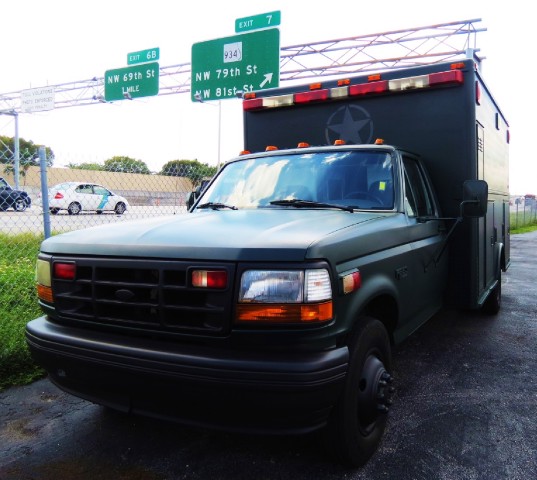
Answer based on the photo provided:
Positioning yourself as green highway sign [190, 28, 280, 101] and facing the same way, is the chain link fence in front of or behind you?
in front

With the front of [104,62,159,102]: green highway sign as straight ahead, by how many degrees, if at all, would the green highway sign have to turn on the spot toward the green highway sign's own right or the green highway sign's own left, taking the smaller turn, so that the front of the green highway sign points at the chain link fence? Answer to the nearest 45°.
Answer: approximately 45° to the green highway sign's own left

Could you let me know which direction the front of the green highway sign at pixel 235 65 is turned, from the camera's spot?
facing the viewer and to the left of the viewer

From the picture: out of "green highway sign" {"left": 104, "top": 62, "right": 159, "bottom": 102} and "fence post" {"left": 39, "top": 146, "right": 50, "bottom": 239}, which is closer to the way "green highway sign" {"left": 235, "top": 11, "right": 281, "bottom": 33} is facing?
the fence post

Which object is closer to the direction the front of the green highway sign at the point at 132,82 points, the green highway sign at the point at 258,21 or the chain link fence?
the chain link fence

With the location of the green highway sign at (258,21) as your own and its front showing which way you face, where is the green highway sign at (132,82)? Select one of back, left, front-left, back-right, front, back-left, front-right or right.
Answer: right

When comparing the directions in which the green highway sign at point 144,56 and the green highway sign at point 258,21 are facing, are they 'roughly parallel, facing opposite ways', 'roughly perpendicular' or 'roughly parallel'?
roughly parallel

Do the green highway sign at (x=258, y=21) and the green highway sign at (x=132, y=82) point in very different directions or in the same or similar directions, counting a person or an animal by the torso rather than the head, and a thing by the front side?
same or similar directions

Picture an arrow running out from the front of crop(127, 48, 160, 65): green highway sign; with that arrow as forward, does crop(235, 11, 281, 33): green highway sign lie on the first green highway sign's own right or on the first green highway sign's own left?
on the first green highway sign's own left

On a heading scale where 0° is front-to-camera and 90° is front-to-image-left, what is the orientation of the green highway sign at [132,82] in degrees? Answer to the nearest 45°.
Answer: approximately 45°

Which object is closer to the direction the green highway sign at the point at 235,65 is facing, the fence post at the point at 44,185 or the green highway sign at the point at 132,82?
the fence post

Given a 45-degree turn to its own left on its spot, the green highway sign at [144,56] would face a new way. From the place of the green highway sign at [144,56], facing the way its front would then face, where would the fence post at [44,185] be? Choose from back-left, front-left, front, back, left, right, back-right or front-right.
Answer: front

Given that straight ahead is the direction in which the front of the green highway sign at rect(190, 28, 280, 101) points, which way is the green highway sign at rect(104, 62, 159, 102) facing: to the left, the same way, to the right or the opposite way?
the same way

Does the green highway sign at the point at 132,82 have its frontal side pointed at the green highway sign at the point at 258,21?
no

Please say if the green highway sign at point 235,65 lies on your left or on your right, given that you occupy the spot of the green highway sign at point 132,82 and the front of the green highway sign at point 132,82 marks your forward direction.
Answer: on your left

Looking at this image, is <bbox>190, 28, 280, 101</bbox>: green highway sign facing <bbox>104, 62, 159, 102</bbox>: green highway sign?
no

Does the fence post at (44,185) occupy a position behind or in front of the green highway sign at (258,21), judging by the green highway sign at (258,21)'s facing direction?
in front
